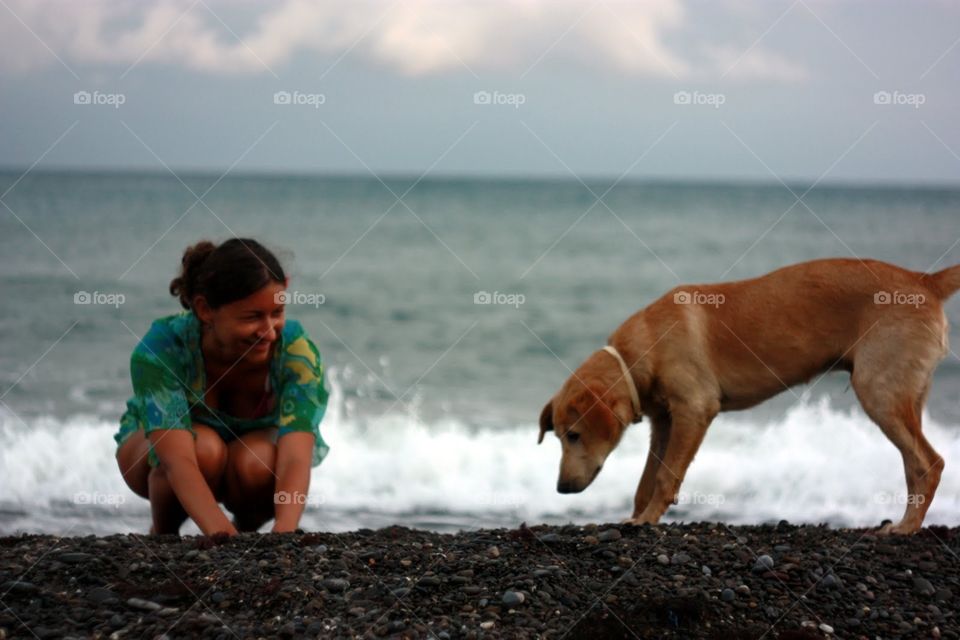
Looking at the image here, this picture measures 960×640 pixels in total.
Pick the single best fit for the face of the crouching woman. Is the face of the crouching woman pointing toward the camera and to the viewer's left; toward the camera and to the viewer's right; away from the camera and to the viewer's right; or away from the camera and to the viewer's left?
toward the camera and to the viewer's right

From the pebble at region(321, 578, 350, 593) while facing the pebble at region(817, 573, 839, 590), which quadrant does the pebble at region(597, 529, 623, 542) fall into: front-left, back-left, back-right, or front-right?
front-left

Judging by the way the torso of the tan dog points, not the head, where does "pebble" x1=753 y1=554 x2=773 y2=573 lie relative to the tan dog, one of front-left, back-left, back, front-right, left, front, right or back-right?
left

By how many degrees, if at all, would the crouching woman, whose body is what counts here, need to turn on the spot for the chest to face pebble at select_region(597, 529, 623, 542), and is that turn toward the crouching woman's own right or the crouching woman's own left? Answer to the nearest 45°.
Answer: approximately 45° to the crouching woman's own left

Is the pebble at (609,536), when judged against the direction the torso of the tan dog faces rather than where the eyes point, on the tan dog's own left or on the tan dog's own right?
on the tan dog's own left

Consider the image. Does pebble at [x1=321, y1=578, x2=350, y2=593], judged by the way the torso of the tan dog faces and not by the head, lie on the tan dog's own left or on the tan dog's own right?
on the tan dog's own left

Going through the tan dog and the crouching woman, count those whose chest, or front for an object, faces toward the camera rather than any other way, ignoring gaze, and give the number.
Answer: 1

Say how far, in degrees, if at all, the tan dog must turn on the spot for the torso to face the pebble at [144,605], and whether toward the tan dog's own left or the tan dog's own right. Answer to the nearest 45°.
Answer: approximately 45° to the tan dog's own left

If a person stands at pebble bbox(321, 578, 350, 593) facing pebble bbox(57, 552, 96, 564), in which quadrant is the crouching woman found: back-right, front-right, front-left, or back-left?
front-right

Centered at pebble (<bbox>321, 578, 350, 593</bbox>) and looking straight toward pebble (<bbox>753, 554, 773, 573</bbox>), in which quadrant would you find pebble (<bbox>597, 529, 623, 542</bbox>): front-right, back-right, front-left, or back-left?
front-left

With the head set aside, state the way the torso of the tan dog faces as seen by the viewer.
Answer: to the viewer's left

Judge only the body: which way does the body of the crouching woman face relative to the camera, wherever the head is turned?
toward the camera

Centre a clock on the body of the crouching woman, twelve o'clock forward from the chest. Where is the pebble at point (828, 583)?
The pebble is roughly at 10 o'clock from the crouching woman.
